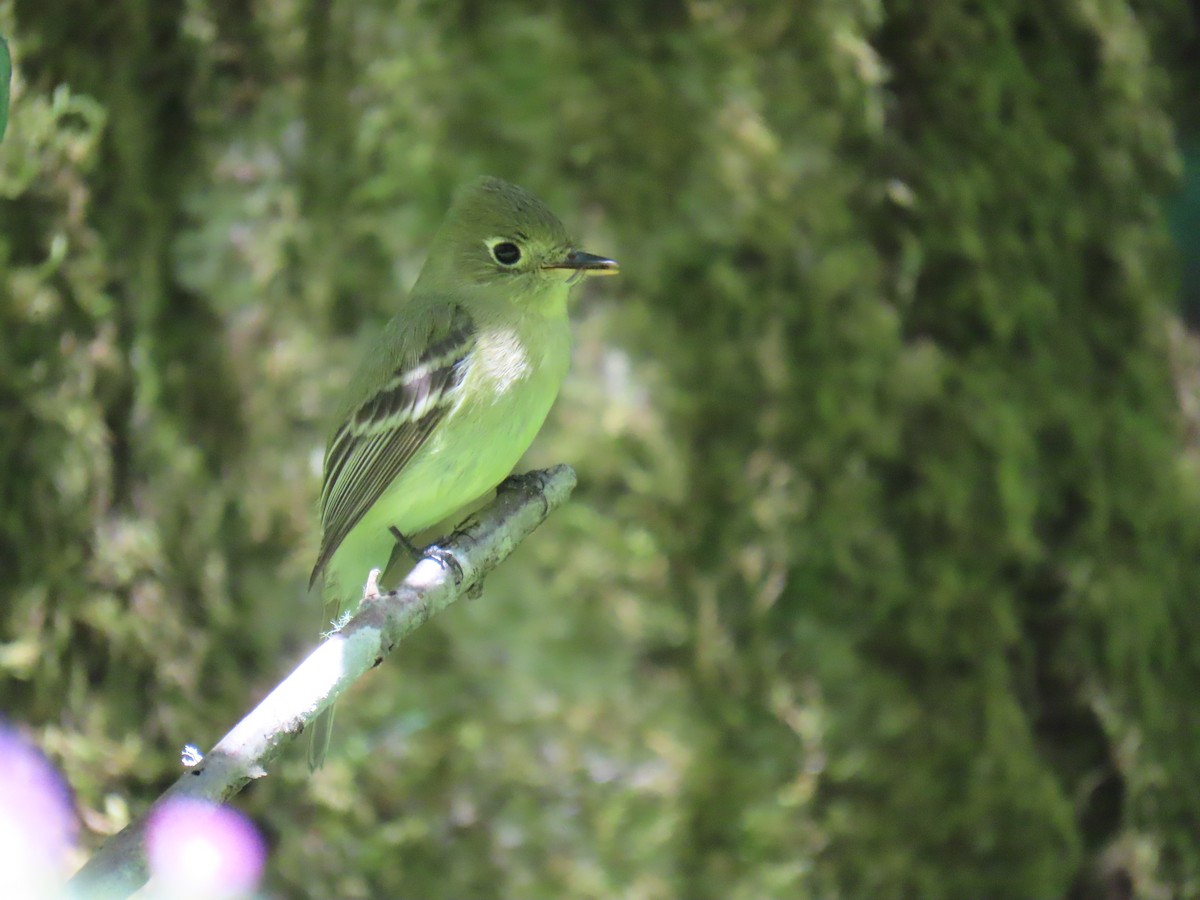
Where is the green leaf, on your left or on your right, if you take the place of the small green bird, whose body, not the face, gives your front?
on your right

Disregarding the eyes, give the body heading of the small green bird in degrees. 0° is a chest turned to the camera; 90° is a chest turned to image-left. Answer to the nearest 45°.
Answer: approximately 270°
